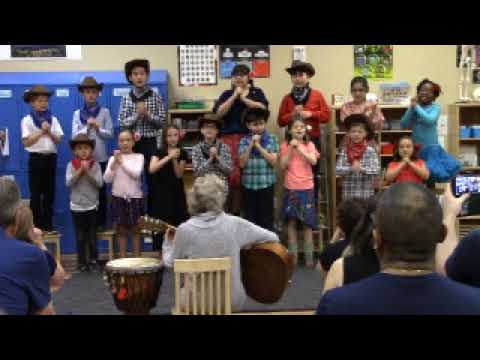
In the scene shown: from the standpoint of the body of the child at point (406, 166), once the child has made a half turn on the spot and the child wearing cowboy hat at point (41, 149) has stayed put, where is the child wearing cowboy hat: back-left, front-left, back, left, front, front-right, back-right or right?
left

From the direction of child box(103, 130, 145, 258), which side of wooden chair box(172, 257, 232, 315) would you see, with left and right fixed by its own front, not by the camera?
front

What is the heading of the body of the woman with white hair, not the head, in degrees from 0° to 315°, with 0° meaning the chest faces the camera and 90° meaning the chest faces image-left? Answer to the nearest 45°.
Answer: approximately 180°

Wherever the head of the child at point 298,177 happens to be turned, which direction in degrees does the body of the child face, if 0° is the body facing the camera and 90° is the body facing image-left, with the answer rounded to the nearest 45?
approximately 0°

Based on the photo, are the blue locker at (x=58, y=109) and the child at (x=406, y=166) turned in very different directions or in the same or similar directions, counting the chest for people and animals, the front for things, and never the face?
same or similar directions

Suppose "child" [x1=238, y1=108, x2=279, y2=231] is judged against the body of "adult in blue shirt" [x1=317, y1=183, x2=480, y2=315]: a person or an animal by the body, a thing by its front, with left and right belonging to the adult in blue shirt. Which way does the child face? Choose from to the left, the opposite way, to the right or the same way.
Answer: the opposite way

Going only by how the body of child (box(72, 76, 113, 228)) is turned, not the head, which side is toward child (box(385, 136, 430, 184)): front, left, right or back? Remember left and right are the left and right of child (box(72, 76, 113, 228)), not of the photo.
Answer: left

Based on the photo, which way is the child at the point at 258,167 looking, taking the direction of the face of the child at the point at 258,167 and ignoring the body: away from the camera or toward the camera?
toward the camera

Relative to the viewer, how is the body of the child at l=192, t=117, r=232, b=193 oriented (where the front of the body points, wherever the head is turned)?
toward the camera

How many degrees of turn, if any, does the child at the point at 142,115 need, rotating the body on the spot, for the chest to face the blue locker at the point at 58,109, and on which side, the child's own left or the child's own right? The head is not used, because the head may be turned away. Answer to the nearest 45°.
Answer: approximately 135° to the child's own right

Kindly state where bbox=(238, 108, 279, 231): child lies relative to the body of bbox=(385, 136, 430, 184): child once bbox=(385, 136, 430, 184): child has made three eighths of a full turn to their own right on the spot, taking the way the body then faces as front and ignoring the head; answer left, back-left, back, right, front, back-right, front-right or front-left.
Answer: front-left

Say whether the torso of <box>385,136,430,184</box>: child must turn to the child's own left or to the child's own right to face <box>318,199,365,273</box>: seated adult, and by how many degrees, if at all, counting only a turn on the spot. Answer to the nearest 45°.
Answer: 0° — they already face them

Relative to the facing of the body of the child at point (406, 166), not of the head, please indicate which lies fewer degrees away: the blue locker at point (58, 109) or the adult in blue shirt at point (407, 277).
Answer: the adult in blue shirt

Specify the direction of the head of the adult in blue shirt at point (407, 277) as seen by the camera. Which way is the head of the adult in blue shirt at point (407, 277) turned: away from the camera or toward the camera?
away from the camera

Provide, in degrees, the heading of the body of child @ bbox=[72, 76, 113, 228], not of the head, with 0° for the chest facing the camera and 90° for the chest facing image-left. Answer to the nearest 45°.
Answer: approximately 0°

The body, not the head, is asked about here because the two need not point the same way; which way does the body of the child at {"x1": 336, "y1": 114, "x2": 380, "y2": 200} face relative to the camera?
toward the camera

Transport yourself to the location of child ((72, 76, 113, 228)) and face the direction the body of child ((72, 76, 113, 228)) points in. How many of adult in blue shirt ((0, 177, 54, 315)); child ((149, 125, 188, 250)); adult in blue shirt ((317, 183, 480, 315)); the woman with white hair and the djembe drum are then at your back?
0

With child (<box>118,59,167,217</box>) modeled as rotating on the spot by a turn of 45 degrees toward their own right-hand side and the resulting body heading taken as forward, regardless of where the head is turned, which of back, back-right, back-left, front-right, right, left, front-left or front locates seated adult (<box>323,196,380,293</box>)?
front-left

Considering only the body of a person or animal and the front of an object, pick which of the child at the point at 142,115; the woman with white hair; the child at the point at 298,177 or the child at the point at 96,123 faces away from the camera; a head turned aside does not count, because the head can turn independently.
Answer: the woman with white hair
